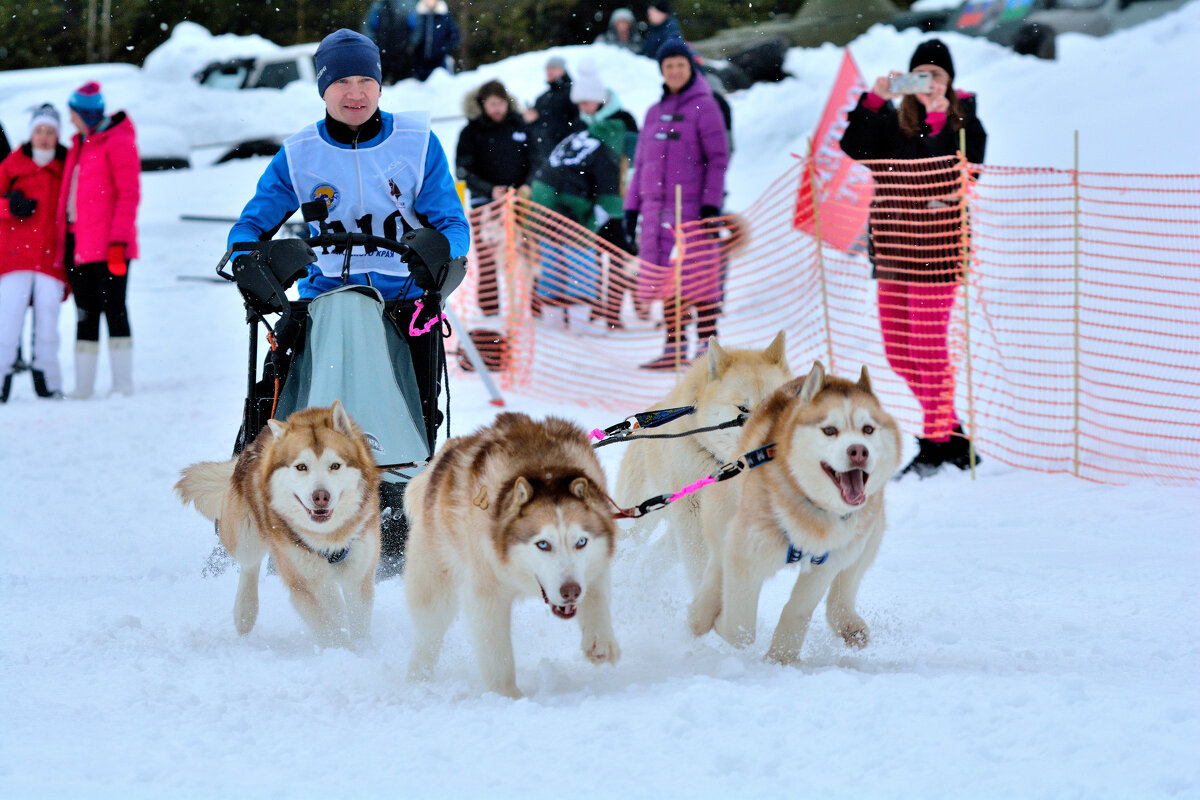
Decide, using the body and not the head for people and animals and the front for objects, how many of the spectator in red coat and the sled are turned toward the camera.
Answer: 2

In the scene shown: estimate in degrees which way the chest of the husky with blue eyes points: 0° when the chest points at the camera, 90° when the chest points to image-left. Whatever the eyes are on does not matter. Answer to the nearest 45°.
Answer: approximately 315°

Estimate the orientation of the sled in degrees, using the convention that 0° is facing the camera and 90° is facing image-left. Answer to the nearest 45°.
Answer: approximately 0°

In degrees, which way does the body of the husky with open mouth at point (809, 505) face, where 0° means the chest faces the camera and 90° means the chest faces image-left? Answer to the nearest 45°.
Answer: approximately 315°

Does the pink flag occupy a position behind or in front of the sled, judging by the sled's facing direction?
behind
